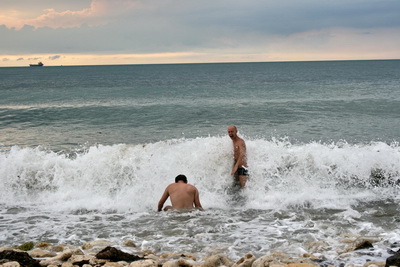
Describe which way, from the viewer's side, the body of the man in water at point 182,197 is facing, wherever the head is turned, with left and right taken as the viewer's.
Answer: facing away from the viewer

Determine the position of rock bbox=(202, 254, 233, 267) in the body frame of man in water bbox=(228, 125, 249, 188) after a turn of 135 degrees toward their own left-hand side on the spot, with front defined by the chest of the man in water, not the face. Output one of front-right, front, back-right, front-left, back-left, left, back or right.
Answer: right

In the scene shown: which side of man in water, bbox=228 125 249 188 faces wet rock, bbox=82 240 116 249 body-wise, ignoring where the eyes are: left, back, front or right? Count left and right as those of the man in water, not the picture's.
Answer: front

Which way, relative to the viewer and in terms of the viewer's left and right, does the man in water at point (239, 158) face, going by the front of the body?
facing the viewer and to the left of the viewer

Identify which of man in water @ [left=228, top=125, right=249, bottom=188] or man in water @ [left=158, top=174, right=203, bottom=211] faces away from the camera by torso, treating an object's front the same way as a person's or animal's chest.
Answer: man in water @ [left=158, top=174, right=203, bottom=211]

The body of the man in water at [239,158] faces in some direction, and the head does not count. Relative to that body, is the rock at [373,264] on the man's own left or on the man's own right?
on the man's own left

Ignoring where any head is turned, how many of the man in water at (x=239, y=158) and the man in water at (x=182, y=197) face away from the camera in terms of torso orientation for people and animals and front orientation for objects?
1

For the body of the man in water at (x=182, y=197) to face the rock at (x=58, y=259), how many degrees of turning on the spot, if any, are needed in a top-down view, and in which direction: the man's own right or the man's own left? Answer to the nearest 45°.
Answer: approximately 135° to the man's own left

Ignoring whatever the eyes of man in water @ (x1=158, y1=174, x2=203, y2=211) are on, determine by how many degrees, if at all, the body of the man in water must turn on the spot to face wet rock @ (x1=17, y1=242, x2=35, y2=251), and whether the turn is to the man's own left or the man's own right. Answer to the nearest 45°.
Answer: approximately 135° to the man's own left

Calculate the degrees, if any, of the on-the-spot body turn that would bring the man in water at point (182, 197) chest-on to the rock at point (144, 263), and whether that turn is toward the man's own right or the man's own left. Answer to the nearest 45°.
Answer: approximately 180°
